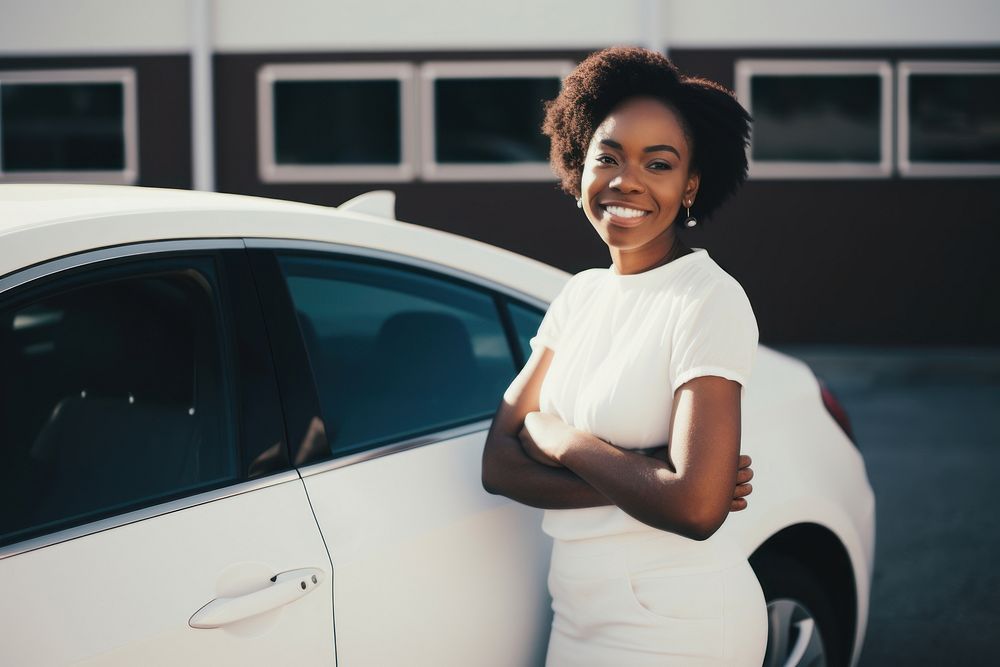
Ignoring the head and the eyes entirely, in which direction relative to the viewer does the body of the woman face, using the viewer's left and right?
facing the viewer and to the left of the viewer

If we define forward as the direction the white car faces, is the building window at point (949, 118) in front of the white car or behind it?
behind

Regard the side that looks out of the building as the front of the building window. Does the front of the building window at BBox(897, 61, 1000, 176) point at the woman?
yes

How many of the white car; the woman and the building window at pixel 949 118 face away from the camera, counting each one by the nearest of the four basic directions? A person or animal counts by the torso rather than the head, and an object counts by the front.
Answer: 0

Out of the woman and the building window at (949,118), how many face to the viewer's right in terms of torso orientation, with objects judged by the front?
0

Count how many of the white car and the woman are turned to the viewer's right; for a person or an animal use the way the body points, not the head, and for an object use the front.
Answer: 0

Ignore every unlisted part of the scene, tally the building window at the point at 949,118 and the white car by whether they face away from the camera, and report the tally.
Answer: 0

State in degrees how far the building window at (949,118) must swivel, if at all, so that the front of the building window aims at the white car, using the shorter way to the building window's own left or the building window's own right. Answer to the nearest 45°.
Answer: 0° — it already faces it

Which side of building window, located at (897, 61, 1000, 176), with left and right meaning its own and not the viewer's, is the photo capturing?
front
